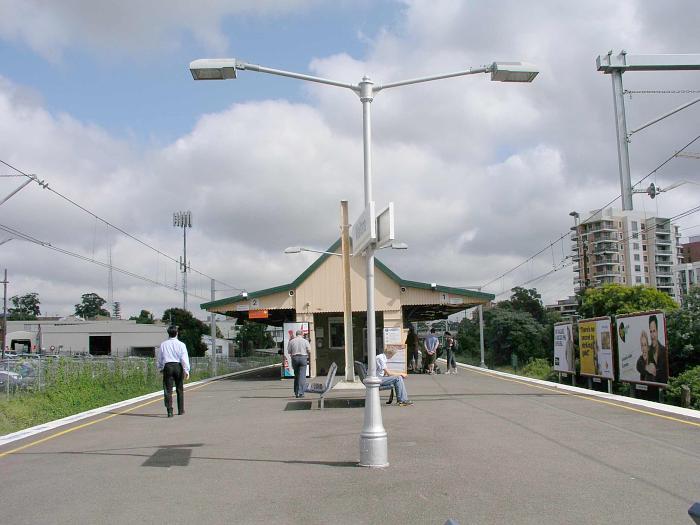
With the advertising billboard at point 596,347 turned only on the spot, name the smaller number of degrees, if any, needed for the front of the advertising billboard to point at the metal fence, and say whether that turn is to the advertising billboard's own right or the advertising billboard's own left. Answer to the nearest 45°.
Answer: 0° — it already faces it

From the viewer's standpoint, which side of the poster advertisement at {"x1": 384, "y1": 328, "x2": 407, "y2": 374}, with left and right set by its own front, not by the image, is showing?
front

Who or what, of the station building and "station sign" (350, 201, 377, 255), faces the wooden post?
the station building

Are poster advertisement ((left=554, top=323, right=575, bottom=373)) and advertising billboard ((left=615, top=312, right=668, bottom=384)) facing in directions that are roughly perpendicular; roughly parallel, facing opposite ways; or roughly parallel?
roughly parallel

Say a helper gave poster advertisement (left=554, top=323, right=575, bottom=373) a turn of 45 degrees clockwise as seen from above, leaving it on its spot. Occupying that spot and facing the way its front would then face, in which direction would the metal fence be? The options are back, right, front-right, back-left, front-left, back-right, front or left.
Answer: front-left

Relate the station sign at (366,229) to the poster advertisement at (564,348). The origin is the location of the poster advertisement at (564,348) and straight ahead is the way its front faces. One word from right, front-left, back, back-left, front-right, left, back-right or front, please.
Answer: front-left

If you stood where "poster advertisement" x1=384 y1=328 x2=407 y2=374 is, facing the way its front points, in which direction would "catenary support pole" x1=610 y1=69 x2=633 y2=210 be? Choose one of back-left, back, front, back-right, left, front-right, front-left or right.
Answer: front

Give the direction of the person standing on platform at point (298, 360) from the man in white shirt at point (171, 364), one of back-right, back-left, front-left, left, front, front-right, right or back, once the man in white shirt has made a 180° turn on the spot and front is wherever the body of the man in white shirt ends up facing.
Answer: back-left

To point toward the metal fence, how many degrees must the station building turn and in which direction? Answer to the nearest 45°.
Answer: approximately 45° to its right

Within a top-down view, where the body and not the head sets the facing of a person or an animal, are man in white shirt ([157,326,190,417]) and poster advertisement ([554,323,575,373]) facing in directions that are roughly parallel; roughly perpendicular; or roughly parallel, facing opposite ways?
roughly perpendicular

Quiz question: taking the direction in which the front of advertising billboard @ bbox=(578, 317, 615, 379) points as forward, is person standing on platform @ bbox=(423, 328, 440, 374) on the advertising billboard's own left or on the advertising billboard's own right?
on the advertising billboard's own right

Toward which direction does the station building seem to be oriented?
toward the camera

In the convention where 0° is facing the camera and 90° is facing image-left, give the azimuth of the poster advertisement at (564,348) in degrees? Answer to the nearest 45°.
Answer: approximately 45°

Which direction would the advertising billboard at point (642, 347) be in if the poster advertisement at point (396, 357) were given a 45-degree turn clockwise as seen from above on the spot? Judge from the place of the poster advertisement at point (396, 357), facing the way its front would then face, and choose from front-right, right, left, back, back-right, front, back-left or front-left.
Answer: left

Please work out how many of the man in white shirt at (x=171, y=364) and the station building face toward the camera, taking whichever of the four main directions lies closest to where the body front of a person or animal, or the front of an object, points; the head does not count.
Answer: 1

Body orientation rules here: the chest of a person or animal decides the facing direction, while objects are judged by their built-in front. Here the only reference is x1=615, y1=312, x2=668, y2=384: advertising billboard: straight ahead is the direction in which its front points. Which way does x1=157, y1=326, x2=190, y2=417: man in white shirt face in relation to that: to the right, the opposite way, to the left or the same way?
to the right

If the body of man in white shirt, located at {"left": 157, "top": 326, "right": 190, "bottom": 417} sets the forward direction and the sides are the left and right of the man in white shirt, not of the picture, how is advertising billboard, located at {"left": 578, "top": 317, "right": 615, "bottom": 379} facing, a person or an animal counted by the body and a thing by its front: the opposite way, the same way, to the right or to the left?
to the left

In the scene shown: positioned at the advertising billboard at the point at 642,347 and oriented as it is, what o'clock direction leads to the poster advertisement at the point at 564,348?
The poster advertisement is roughly at 4 o'clock from the advertising billboard.

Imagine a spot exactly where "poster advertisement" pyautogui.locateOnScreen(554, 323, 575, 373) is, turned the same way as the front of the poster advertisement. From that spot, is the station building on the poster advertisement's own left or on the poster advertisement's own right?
on the poster advertisement's own right

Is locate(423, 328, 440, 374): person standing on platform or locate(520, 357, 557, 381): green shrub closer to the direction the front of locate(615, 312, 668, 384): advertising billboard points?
the person standing on platform

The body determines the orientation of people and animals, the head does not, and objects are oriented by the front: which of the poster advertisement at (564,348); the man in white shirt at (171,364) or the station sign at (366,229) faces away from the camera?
the man in white shirt
